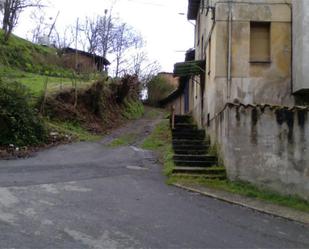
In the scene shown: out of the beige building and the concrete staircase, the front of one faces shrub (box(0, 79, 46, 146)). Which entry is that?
the beige building

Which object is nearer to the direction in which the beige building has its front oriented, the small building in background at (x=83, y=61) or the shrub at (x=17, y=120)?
the shrub

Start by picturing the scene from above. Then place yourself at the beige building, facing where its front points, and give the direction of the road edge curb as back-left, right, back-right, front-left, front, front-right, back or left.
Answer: left

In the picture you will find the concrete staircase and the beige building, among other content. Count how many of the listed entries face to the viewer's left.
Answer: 1

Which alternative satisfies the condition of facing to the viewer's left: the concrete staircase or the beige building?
the beige building

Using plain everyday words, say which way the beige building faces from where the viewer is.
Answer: facing to the left of the viewer

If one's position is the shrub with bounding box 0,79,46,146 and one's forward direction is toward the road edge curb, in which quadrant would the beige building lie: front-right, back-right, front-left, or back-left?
front-left

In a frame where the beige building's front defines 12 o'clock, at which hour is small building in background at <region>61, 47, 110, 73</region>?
The small building in background is roughly at 2 o'clock from the beige building.

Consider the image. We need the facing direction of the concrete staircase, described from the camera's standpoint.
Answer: facing the viewer

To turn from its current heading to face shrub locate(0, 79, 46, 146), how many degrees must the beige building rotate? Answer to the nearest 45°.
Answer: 0° — it already faces it
